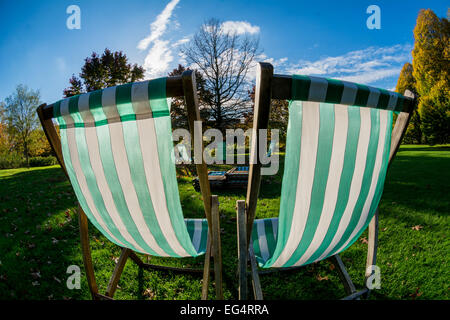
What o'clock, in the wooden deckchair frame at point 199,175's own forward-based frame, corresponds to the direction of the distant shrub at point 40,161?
The distant shrub is roughly at 10 o'clock from the wooden deckchair frame.

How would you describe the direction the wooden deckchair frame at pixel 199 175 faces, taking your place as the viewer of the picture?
facing away from the viewer and to the right of the viewer

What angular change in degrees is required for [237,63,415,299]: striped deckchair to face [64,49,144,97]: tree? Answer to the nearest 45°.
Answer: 0° — it already faces it

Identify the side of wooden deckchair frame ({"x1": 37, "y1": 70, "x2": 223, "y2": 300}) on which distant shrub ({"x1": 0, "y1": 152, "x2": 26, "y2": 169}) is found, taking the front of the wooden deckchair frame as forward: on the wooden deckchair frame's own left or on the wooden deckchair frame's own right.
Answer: on the wooden deckchair frame's own left

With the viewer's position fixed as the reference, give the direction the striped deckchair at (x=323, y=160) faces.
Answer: facing away from the viewer and to the left of the viewer
